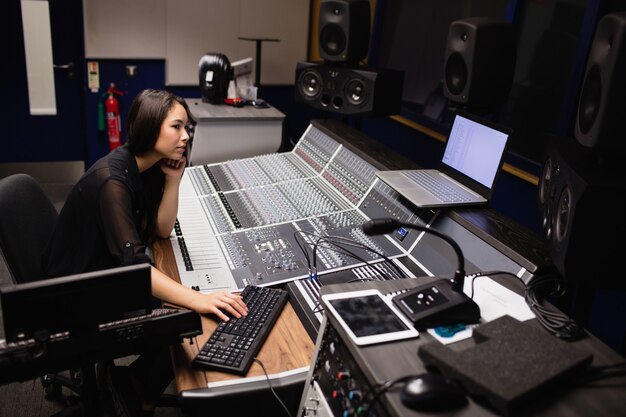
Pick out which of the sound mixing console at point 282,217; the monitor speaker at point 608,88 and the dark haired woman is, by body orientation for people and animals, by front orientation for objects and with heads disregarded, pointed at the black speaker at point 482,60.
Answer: the dark haired woman

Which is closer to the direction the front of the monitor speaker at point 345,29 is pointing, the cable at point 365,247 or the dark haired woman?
the dark haired woman

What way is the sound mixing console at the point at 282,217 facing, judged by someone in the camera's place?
facing the viewer and to the left of the viewer

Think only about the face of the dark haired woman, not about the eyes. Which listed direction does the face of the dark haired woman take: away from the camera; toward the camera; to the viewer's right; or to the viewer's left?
to the viewer's right

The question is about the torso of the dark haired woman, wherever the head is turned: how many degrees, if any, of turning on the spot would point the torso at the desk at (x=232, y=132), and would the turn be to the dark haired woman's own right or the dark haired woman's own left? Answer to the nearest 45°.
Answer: approximately 90° to the dark haired woman's own left

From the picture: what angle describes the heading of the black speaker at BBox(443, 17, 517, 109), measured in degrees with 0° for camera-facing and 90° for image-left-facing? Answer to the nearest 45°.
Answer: approximately 45°

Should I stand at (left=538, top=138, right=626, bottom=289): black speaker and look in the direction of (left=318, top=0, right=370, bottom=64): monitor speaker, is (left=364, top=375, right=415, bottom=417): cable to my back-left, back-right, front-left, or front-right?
back-left

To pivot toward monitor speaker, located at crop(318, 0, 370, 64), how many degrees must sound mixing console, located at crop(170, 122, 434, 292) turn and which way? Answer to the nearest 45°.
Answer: approximately 135° to its right

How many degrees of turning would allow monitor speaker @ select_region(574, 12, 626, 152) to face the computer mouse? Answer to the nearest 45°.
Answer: approximately 45° to its left

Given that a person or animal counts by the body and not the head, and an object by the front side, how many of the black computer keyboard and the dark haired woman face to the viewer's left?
1

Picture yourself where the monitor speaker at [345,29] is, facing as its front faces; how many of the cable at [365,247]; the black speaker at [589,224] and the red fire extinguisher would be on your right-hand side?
1

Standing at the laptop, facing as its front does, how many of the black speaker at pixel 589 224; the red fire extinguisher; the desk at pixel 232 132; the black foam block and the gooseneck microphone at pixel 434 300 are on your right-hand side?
2

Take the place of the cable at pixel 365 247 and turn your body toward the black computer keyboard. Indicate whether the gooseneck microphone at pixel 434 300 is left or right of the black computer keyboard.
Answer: left
